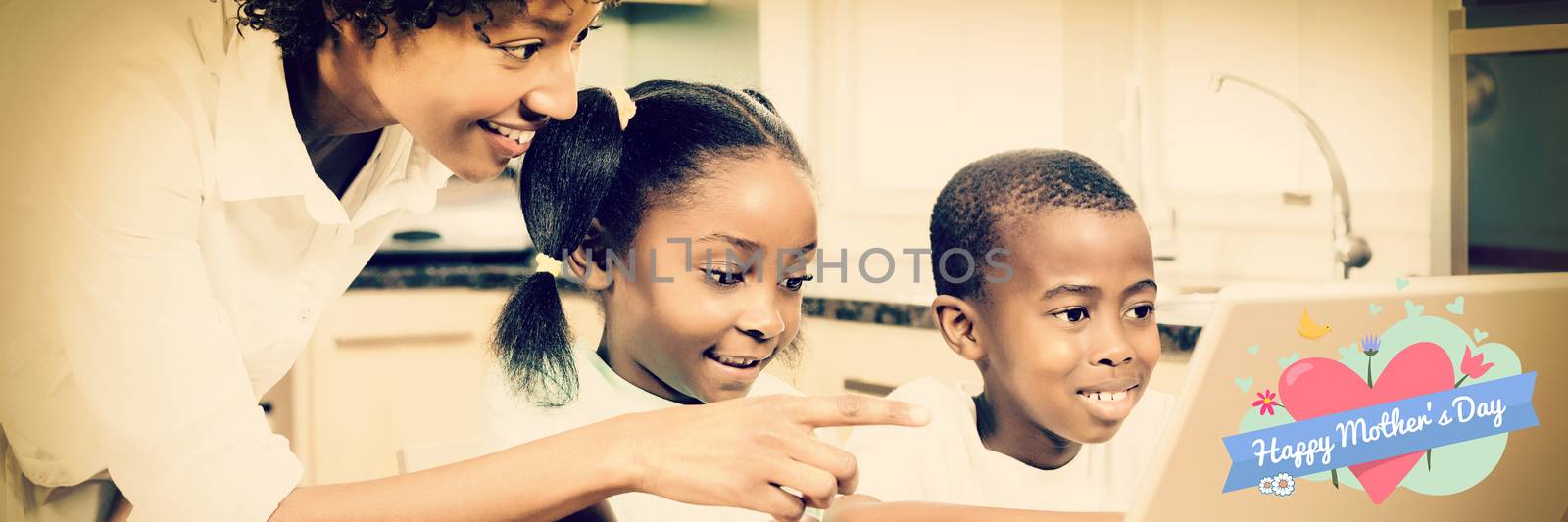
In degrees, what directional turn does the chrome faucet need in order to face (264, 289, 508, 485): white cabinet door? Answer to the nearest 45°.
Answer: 0° — it already faces it

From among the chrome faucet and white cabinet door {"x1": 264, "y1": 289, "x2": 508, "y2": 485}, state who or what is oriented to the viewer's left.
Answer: the chrome faucet

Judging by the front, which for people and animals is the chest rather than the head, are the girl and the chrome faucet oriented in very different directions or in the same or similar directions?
very different directions

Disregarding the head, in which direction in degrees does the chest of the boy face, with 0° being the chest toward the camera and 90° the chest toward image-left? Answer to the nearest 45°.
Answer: approximately 315°

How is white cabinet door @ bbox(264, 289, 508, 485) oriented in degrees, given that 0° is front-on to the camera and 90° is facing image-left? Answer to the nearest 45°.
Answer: approximately 0°

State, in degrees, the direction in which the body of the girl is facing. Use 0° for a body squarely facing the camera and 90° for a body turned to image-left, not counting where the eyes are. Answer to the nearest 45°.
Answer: approximately 315°

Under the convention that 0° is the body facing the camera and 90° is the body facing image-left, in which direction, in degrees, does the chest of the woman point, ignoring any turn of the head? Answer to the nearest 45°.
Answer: approximately 315°

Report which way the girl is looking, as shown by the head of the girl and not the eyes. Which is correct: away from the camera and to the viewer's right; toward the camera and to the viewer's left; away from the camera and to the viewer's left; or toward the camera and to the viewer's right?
toward the camera and to the viewer's right

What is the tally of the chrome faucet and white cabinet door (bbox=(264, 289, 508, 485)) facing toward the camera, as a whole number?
1

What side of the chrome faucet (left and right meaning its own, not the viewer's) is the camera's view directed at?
left

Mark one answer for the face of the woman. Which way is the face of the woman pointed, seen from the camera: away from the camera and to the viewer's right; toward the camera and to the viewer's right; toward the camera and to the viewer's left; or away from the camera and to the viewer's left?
toward the camera and to the viewer's right
